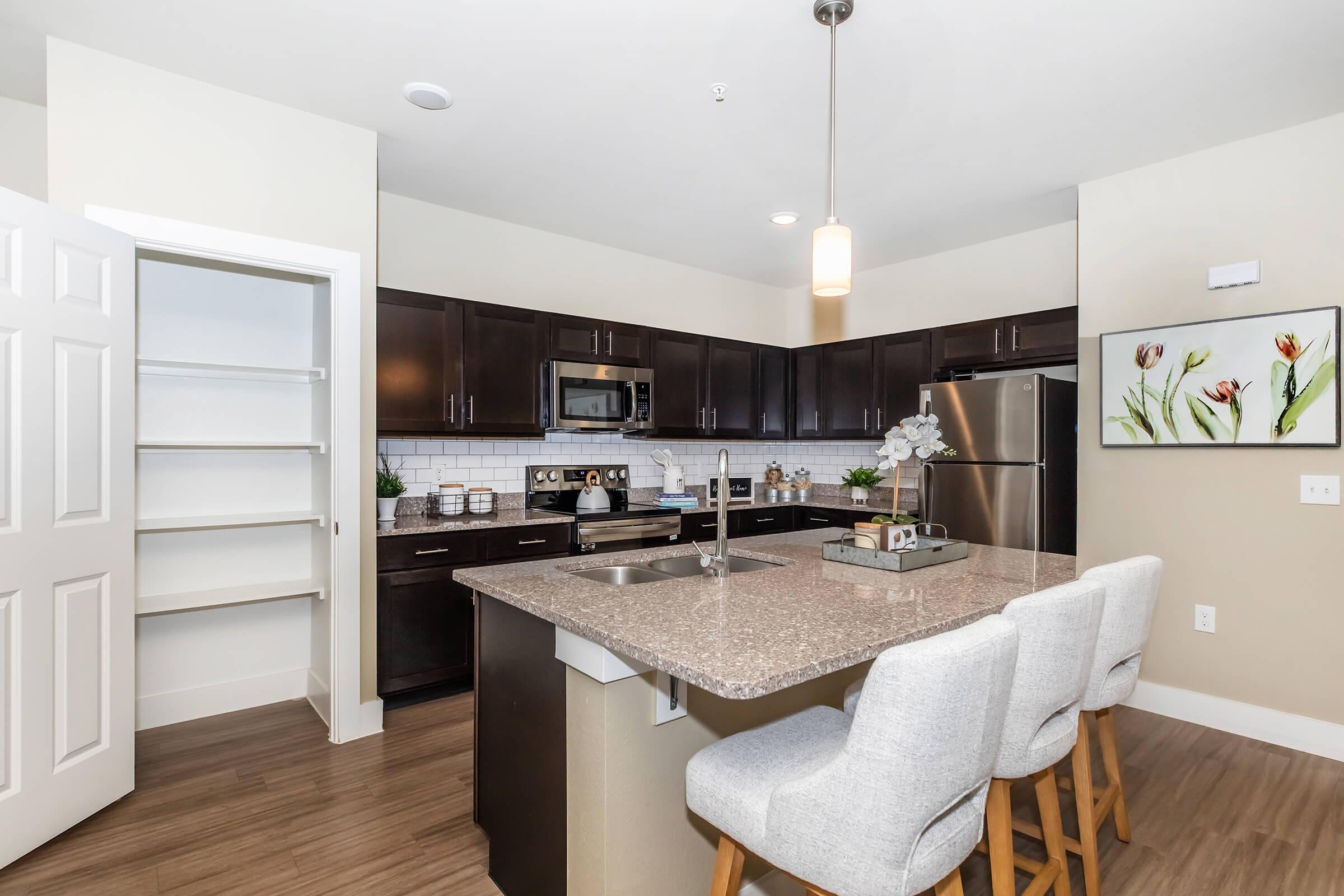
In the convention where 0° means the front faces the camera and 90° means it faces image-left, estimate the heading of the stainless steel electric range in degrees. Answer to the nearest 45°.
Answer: approximately 315°

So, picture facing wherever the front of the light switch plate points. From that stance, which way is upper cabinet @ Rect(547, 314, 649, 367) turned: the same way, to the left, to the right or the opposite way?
to the left

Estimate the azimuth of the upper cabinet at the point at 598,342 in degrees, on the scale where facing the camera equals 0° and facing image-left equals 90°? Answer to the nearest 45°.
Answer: approximately 315°

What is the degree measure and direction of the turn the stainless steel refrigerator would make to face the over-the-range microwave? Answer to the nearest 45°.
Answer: approximately 45° to its right

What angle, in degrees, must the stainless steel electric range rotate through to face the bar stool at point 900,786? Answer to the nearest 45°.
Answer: approximately 45° to its right

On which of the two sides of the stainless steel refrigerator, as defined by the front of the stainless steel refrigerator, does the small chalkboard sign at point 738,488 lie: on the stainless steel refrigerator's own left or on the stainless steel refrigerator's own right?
on the stainless steel refrigerator's own right
